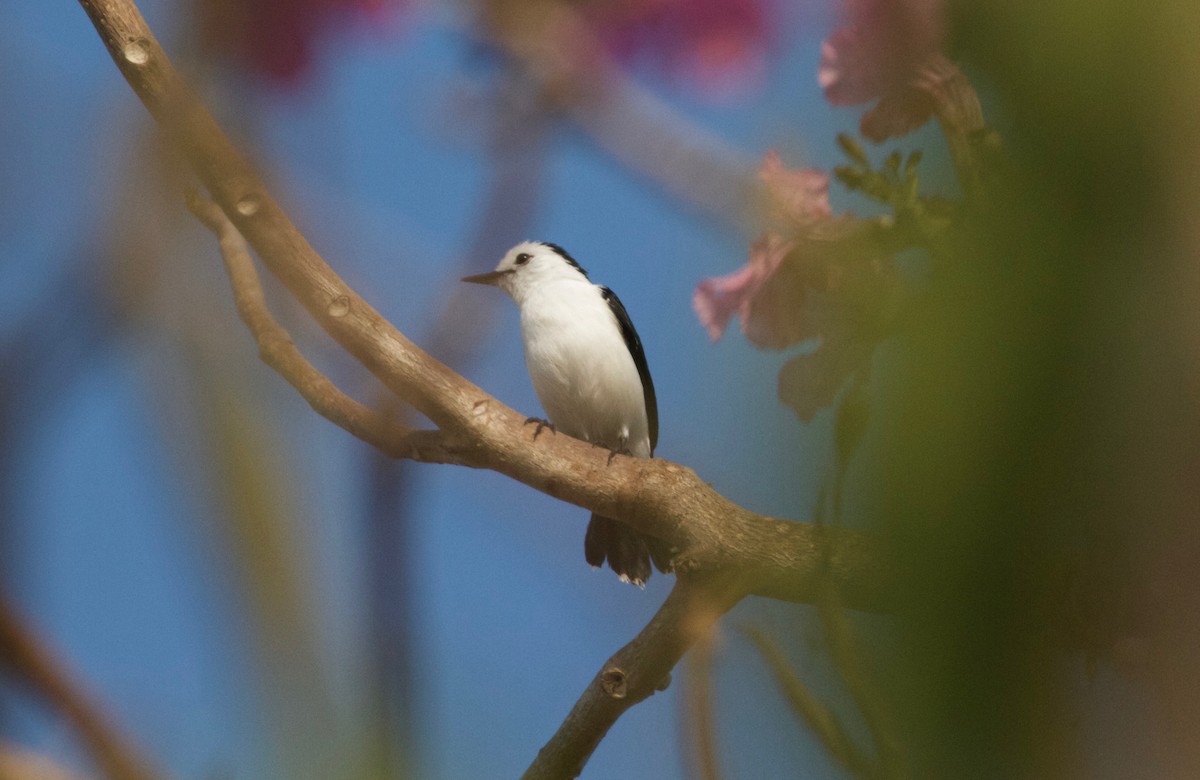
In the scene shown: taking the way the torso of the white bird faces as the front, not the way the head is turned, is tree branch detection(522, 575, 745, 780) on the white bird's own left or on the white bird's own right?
on the white bird's own left

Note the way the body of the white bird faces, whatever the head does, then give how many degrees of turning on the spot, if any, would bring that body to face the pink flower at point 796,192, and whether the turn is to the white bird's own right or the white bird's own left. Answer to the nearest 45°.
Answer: approximately 135° to the white bird's own left

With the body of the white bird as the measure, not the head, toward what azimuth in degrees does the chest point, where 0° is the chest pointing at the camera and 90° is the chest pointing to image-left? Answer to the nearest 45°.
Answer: approximately 45°
